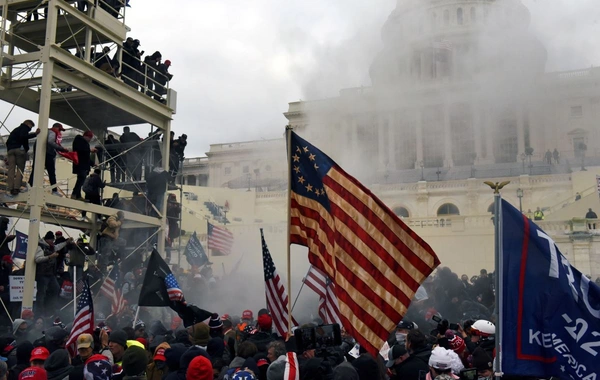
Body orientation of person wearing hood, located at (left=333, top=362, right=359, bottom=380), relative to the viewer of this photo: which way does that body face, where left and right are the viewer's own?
facing away from the viewer

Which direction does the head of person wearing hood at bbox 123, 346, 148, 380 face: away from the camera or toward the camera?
away from the camera

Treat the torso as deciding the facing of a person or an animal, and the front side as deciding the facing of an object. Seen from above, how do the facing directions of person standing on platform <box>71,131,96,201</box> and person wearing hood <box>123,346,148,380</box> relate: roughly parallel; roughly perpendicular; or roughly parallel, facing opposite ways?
roughly perpendicular

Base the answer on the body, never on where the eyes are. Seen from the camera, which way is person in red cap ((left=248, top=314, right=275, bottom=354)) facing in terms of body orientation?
away from the camera

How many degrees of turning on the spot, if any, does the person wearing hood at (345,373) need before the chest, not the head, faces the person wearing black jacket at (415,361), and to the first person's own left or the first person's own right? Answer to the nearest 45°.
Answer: approximately 45° to the first person's own right

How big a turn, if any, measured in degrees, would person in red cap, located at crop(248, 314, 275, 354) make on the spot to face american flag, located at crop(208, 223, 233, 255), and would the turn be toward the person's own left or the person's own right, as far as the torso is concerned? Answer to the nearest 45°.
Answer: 0° — they already face it

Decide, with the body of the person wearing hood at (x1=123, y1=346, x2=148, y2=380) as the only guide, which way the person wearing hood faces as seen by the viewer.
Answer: away from the camera

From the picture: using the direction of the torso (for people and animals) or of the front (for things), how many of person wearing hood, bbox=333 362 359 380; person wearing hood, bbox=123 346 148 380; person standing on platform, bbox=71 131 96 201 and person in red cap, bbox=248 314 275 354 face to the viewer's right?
1

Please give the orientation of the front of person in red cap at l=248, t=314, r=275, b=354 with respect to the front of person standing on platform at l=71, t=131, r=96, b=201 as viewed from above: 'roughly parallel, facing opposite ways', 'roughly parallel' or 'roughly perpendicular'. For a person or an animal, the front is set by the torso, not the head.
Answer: roughly perpendicular

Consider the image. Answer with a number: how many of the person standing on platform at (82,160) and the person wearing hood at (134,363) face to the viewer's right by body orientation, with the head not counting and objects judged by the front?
1

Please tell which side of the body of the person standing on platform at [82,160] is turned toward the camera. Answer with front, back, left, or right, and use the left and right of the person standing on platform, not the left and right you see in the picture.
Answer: right

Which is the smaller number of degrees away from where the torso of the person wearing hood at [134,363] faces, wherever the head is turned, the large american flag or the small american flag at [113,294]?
the small american flag

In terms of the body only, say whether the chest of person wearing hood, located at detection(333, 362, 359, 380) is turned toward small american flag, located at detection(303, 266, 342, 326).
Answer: yes

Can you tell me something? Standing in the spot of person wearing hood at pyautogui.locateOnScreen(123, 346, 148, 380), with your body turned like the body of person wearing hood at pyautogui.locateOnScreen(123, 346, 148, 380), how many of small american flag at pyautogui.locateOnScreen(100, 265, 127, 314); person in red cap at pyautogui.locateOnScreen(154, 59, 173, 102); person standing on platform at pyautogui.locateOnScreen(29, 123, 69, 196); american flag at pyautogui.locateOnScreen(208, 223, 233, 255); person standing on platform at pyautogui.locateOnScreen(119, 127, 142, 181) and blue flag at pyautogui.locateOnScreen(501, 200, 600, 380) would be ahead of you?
5

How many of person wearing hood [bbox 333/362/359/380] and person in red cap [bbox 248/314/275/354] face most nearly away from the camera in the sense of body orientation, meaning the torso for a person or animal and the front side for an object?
2

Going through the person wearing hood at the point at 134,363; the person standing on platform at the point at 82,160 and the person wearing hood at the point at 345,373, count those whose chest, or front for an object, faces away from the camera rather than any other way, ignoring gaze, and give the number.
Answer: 2

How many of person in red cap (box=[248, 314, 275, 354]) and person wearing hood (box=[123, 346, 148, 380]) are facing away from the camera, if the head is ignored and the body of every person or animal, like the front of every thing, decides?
2
